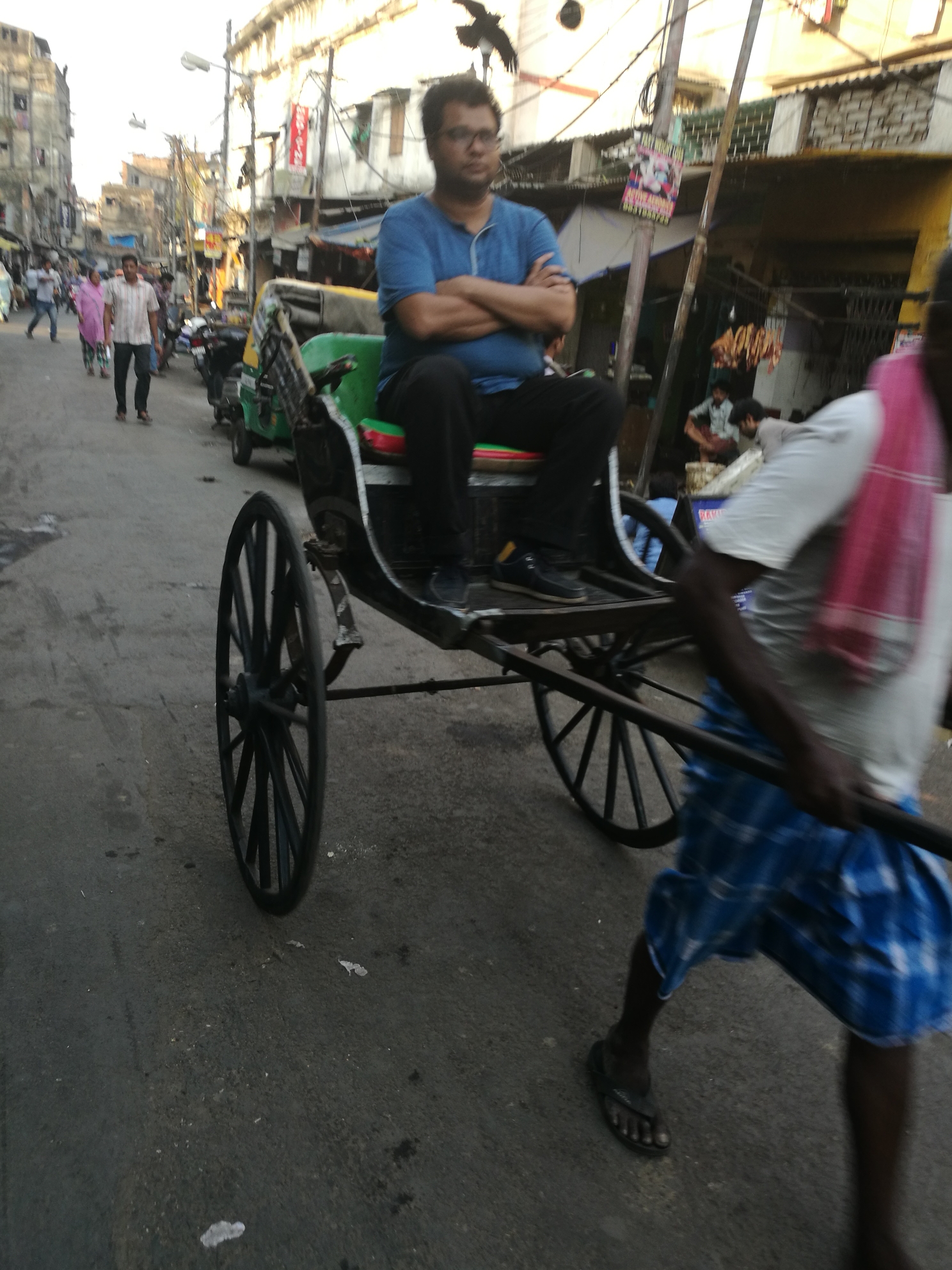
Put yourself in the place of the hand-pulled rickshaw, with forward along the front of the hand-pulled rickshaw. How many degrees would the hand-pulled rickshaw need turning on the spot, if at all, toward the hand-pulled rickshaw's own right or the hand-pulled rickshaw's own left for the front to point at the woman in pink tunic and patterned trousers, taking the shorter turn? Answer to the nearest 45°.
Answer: approximately 180°

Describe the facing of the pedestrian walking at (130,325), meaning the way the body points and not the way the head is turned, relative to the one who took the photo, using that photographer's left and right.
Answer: facing the viewer

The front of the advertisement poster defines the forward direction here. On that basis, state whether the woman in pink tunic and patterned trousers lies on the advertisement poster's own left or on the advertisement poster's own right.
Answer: on the advertisement poster's own right

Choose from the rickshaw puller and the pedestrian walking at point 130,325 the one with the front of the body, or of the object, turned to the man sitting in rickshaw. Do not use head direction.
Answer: the pedestrian walking

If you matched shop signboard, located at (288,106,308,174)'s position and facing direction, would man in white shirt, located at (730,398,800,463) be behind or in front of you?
in front

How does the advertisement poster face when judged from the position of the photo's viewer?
facing the viewer

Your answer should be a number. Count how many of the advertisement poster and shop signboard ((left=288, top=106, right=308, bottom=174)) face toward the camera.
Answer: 2

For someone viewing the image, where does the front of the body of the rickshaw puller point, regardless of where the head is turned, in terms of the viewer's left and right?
facing the viewer and to the right of the viewer

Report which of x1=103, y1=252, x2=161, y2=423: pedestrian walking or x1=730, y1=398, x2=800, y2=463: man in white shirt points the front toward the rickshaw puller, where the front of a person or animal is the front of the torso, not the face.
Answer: the pedestrian walking

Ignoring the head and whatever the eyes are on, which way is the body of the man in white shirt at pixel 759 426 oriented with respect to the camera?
to the viewer's left

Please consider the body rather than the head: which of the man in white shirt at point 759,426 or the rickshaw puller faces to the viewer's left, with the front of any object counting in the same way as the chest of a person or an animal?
the man in white shirt

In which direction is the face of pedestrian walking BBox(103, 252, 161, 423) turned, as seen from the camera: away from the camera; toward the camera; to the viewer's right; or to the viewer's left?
toward the camera

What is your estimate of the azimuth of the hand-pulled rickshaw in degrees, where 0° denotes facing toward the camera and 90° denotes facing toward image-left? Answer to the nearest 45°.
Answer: approximately 315°

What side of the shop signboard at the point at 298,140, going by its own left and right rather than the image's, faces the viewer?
front

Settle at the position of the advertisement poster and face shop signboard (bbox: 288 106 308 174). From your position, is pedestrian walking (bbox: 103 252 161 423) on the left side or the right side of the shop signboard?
left

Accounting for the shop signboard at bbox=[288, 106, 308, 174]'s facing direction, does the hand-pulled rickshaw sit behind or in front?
in front

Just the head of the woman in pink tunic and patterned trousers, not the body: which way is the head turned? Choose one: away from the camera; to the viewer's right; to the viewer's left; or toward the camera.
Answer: toward the camera

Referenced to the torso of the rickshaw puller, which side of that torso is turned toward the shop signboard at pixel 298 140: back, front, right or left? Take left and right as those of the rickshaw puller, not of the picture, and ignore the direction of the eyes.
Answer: back

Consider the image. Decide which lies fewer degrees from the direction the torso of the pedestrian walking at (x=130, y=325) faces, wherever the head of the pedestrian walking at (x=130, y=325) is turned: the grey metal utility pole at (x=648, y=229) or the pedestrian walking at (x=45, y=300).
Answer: the grey metal utility pole

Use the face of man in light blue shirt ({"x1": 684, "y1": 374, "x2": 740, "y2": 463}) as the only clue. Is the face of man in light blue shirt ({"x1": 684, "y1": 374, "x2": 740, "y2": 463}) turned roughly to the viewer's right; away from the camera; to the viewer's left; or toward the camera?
toward the camera
